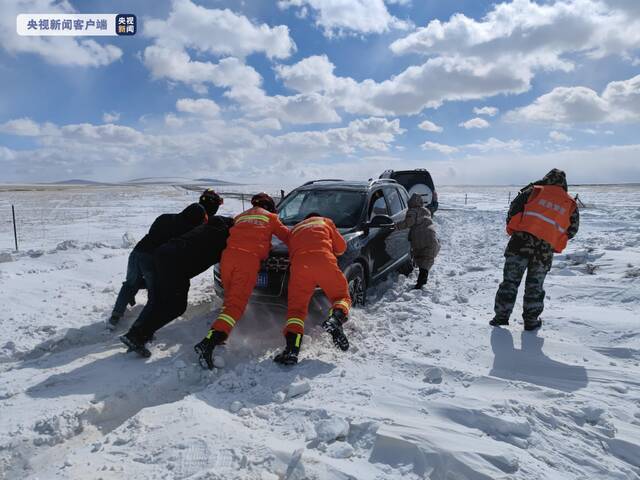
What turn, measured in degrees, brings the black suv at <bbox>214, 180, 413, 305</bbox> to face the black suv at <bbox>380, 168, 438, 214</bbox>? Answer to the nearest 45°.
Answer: approximately 135° to its right

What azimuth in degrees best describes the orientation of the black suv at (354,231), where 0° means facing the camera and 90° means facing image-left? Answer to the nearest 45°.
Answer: approximately 45°

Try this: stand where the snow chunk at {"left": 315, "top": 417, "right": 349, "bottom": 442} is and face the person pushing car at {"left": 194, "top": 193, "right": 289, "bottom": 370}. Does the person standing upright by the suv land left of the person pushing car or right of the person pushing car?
right

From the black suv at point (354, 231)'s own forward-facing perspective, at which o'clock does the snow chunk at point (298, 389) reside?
The snow chunk is roughly at 11 o'clock from the black suv.

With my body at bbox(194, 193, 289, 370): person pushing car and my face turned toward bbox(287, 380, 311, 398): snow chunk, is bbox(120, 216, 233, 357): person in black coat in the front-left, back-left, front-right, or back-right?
back-right

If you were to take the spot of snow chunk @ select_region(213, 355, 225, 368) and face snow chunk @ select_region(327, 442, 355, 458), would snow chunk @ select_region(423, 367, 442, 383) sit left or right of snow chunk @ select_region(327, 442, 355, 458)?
left

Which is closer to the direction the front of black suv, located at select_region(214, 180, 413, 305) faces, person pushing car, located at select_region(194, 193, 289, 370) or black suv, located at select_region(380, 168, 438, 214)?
the person pushing car

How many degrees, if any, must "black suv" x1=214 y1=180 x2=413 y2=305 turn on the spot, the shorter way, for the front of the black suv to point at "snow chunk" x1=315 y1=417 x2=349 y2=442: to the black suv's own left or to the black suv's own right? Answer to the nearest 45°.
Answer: approximately 45° to the black suv's own left

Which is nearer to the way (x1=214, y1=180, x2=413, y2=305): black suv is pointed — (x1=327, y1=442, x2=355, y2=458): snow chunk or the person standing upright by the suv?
the snow chunk
